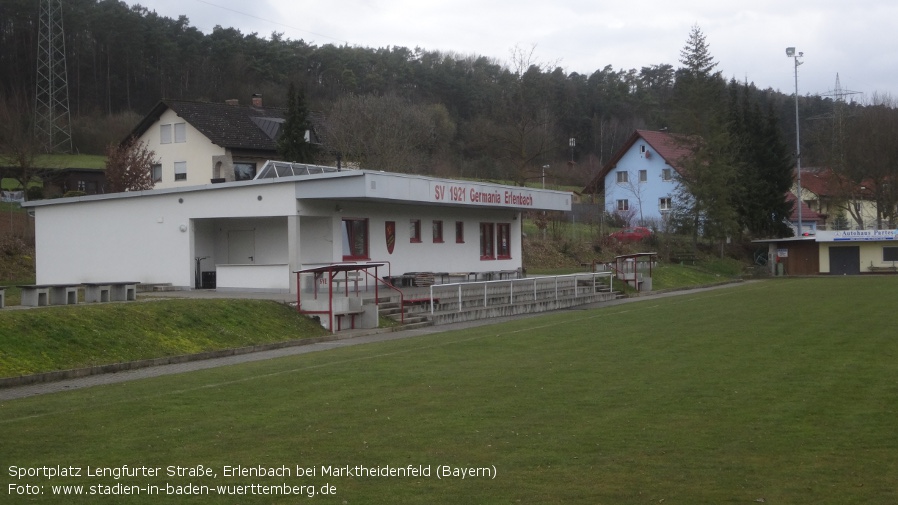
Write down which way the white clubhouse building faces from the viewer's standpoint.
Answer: facing the viewer and to the right of the viewer
